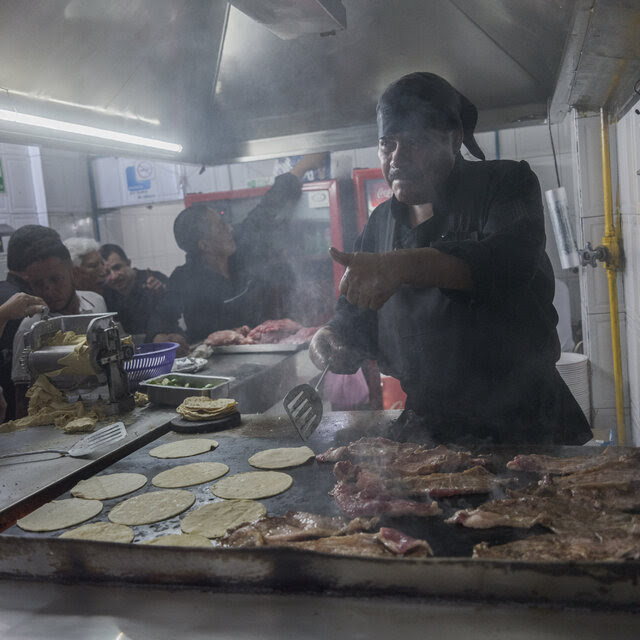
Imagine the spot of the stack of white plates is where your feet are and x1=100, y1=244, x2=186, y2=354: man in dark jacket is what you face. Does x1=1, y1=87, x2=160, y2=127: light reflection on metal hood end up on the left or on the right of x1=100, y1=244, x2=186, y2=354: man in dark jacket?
left

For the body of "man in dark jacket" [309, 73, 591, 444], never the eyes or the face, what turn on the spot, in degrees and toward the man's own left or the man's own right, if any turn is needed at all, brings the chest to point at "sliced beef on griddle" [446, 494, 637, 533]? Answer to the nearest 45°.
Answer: approximately 45° to the man's own left

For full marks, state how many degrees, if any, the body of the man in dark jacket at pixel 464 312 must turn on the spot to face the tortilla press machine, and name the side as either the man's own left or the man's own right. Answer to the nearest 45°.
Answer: approximately 45° to the man's own right

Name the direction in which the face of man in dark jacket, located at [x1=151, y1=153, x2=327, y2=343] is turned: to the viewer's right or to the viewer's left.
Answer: to the viewer's right
